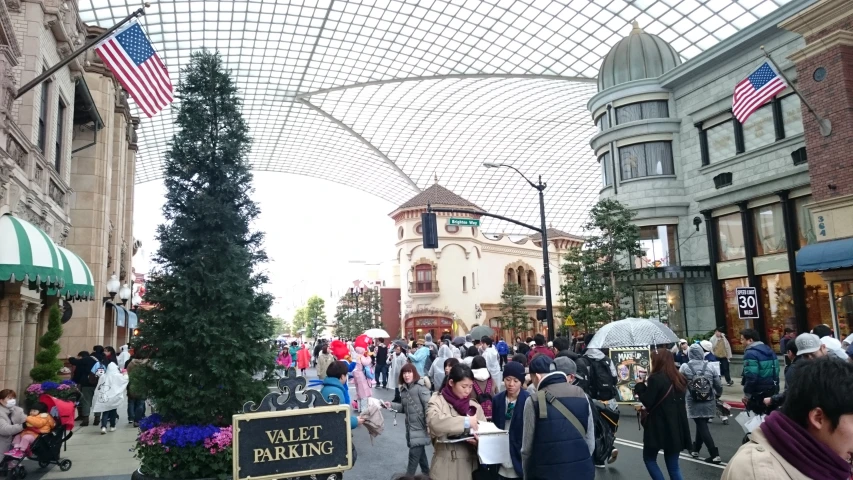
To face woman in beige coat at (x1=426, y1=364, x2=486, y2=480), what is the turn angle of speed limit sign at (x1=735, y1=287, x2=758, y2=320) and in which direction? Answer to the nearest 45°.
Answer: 0° — it already faces them

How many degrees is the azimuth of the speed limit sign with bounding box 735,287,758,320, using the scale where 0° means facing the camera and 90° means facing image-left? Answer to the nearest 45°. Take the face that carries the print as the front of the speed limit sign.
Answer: approximately 0°

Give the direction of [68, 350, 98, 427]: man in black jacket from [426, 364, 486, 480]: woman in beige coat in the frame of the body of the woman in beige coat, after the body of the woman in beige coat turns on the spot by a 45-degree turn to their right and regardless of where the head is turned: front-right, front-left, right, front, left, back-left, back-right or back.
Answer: back-right

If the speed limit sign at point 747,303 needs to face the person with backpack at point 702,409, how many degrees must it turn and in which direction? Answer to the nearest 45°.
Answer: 0° — it already faces them

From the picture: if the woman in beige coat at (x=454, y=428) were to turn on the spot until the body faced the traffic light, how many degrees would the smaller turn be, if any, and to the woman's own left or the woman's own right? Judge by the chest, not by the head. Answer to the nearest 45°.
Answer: approximately 135° to the woman's own left

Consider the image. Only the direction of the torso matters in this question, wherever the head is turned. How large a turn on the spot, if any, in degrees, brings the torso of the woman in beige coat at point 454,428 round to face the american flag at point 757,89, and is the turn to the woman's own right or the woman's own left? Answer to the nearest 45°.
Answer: approximately 90° to the woman's own left

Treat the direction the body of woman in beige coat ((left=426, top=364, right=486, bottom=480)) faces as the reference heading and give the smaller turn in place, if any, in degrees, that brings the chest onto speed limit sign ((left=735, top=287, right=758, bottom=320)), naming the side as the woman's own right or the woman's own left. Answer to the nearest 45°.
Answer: approximately 90° to the woman's own left

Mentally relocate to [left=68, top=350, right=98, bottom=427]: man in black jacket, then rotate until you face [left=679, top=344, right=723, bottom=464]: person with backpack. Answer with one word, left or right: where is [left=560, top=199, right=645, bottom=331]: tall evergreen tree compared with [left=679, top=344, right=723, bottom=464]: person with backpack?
left

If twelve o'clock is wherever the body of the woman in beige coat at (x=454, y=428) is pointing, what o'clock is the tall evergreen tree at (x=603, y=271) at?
The tall evergreen tree is roughly at 8 o'clock from the woman in beige coat.

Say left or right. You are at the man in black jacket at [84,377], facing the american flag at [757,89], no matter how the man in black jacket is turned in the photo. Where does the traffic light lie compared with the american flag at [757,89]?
left

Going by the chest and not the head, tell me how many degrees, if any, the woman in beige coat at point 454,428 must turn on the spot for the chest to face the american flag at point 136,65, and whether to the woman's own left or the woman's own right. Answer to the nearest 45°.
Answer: approximately 180°
